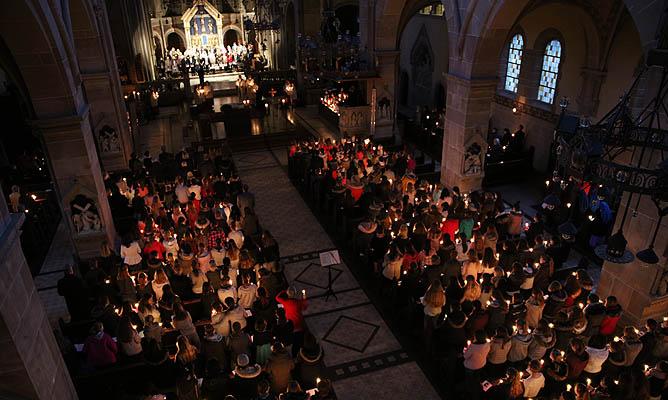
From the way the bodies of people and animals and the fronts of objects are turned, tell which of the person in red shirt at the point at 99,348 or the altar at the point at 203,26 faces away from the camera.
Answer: the person in red shirt

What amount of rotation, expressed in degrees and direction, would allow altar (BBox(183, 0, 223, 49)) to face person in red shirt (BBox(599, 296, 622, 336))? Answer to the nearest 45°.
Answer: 0° — it already faces them

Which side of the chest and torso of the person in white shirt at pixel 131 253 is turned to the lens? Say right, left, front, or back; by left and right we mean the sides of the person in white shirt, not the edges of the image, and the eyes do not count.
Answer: back

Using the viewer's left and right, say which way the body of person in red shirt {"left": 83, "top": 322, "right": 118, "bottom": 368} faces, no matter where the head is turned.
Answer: facing away from the viewer

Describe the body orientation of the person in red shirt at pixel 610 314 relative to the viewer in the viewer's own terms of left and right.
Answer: facing away from the viewer and to the left of the viewer

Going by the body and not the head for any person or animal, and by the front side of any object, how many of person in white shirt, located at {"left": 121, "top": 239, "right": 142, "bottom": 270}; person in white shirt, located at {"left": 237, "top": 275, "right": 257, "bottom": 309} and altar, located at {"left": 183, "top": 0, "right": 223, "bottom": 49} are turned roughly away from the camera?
2

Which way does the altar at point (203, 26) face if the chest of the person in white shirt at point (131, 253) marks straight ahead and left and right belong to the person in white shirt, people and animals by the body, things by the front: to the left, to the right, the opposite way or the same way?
the opposite way

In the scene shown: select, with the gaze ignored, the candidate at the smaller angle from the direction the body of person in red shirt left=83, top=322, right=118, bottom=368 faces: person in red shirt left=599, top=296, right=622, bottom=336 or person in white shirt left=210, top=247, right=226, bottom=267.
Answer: the person in white shirt

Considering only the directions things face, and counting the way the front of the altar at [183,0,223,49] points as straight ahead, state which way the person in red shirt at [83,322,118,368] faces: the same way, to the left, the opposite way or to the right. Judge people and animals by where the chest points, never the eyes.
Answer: the opposite way

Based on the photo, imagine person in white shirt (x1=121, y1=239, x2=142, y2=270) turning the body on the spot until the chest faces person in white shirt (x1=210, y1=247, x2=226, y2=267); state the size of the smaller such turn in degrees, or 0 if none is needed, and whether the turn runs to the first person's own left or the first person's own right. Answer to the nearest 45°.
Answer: approximately 135° to the first person's own right

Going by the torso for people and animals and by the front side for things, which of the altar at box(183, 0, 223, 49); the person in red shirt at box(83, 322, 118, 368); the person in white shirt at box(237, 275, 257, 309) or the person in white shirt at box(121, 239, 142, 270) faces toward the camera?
the altar

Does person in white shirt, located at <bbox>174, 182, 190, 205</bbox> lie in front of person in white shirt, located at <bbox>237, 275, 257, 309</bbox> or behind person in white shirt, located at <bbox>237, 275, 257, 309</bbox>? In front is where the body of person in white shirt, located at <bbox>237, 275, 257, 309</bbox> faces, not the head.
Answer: in front

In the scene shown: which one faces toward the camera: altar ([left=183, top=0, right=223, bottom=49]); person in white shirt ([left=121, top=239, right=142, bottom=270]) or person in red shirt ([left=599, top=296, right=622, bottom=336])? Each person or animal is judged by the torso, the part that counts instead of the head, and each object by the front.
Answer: the altar

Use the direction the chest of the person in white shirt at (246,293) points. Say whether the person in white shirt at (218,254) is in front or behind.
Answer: in front

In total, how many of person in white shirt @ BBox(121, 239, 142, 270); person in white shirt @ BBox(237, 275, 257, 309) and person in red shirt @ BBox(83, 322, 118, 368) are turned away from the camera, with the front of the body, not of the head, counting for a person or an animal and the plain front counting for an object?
3

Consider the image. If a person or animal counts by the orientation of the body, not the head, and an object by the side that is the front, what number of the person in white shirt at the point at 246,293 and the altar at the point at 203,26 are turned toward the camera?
1

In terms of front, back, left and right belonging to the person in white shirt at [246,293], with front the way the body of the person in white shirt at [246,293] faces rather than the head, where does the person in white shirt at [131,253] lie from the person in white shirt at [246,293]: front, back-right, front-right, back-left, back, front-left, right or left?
front-left

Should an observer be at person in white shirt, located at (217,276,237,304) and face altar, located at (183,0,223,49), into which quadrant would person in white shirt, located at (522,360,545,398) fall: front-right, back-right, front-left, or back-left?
back-right

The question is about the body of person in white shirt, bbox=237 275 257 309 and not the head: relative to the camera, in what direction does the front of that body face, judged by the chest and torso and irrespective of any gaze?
away from the camera

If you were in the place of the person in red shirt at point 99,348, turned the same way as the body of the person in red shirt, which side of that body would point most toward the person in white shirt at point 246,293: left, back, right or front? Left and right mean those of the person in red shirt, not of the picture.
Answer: right
